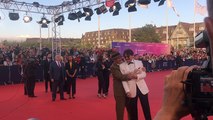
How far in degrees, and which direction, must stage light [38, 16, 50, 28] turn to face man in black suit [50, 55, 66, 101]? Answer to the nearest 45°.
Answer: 0° — it already faces them

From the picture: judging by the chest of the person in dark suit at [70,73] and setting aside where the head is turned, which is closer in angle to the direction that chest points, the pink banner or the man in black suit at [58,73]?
the man in black suit

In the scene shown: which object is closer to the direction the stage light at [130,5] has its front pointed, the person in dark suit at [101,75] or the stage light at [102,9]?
the person in dark suit

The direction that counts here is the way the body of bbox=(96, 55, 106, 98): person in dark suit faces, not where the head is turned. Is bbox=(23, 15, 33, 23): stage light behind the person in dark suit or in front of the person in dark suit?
behind

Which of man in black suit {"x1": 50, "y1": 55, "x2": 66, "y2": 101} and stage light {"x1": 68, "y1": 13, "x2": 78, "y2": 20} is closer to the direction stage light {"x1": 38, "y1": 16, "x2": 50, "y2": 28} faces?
the man in black suit

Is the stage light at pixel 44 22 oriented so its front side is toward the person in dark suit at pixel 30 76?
yes

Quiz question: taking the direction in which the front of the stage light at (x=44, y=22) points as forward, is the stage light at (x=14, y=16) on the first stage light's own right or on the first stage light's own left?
on the first stage light's own right

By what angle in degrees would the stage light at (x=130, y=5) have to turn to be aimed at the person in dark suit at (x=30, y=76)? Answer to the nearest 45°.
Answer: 0° — it already faces them

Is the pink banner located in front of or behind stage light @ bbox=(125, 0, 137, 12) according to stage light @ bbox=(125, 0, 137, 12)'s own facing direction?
behind

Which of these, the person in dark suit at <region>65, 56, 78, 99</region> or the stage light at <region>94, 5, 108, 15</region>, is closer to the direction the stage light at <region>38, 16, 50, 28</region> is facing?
the person in dark suit
